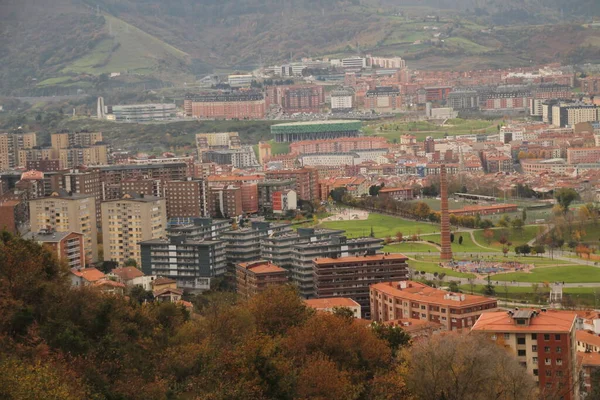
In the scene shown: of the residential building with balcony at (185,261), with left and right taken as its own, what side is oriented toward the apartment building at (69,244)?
right

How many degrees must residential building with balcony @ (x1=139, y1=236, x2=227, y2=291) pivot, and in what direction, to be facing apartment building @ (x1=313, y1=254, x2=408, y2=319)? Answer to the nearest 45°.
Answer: approximately 45° to its left

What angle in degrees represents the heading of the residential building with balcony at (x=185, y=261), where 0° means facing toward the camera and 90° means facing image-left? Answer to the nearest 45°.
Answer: approximately 0°

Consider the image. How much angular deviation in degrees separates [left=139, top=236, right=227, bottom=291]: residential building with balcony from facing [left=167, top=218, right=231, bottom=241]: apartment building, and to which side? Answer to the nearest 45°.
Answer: approximately 180°

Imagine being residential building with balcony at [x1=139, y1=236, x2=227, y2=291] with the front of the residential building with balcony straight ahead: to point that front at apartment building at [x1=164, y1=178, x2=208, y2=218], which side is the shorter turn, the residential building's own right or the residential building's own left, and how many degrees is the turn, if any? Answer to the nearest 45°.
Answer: approximately 180°

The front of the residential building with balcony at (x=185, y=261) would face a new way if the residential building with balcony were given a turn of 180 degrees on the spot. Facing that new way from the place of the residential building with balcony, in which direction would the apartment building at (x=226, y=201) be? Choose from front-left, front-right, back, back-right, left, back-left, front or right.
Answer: front

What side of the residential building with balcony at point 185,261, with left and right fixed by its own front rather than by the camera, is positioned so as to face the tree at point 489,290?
left
